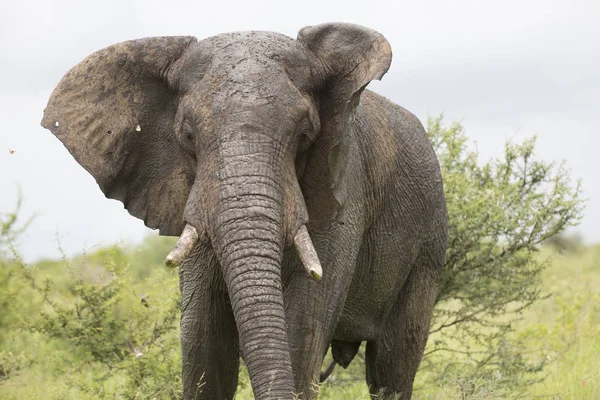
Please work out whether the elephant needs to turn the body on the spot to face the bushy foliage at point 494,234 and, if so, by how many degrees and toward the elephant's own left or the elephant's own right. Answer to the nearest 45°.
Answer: approximately 180°

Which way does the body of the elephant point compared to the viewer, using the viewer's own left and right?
facing the viewer and to the left of the viewer

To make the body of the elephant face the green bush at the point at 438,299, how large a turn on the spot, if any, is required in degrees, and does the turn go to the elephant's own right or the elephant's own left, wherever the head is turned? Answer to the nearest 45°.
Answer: approximately 180°
